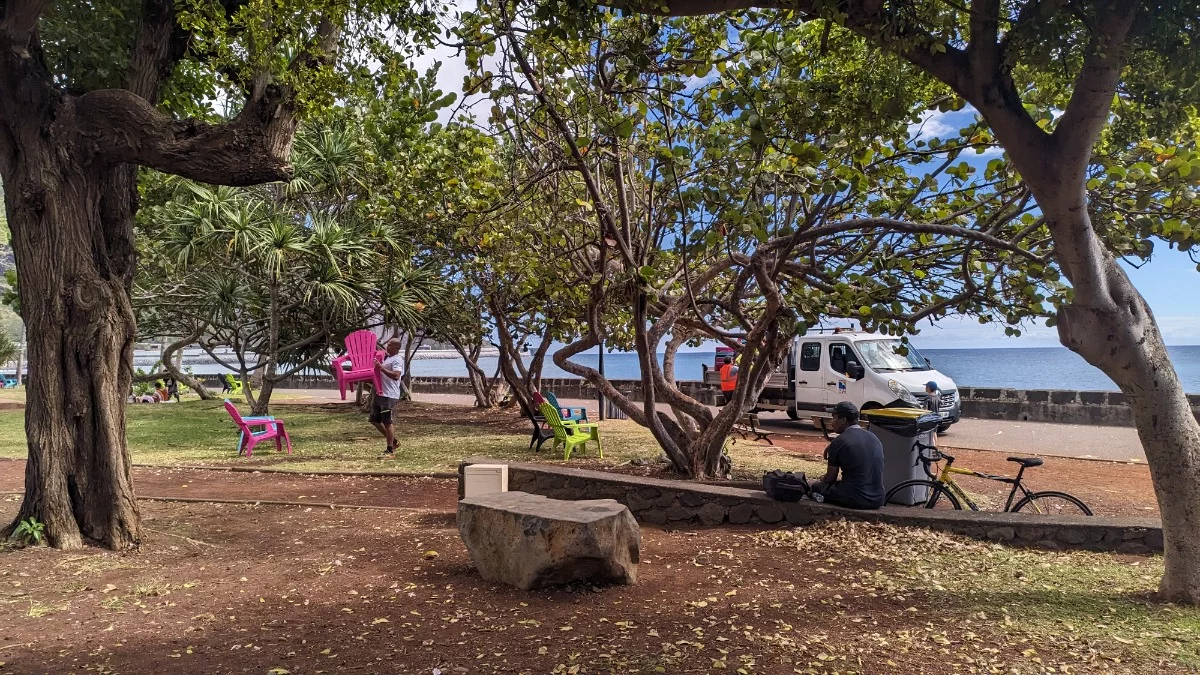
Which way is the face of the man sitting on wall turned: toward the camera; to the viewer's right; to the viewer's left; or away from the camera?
to the viewer's left

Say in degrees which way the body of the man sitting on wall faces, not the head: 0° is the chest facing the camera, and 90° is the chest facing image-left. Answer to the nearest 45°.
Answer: approximately 135°

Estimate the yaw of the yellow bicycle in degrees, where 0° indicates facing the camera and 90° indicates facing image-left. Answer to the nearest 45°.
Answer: approximately 90°

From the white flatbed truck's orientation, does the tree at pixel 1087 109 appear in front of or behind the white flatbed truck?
in front

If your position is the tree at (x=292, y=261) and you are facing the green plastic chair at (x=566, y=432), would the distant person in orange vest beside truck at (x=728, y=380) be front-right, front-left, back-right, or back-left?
front-left

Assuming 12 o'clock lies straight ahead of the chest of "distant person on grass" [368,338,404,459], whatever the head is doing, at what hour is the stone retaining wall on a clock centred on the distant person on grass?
The stone retaining wall is roughly at 8 o'clock from the distant person on grass.

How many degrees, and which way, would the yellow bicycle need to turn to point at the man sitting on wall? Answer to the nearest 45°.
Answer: approximately 45° to its left

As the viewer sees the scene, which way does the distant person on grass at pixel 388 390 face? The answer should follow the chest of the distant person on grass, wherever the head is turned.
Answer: to the viewer's left

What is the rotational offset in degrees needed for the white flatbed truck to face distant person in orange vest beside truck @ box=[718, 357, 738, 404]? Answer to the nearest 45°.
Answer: approximately 135° to its right

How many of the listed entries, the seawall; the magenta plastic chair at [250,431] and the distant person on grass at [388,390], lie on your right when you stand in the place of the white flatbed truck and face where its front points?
2

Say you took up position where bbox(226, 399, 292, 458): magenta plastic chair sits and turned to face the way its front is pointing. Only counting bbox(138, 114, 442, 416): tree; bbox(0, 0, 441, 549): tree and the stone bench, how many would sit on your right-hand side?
2

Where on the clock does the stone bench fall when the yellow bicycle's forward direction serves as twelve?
The stone bench is roughly at 10 o'clock from the yellow bicycle.

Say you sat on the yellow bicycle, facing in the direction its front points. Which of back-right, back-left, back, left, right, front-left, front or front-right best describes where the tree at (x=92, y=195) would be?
front-left

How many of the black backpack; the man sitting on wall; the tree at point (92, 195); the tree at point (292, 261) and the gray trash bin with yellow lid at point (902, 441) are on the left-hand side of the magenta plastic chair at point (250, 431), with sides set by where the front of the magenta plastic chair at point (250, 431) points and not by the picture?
1
